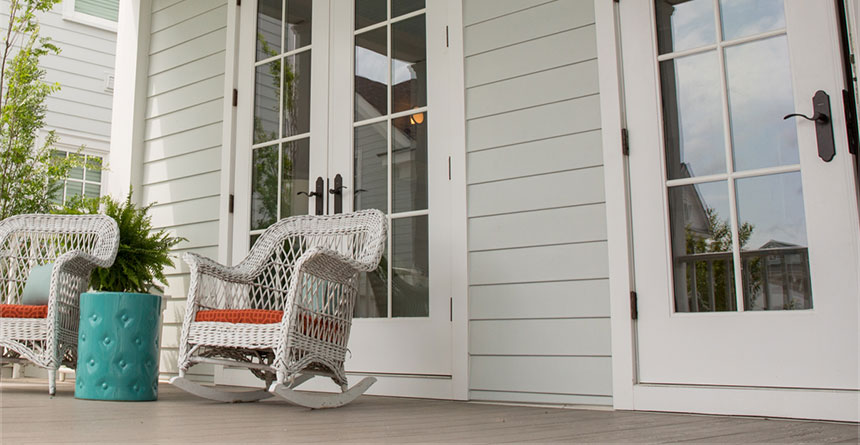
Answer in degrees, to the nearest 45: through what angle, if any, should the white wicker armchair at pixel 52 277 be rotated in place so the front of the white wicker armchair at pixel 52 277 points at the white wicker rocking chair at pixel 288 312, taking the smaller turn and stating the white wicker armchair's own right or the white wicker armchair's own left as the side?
approximately 90° to the white wicker armchair's own left

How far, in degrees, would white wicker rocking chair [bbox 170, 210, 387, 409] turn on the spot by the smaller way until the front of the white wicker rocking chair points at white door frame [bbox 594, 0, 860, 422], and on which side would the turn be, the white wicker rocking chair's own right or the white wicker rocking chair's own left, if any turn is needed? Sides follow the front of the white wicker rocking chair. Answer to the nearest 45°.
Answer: approximately 135° to the white wicker rocking chair's own left

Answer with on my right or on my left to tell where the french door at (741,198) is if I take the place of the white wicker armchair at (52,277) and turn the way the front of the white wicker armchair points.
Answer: on my left

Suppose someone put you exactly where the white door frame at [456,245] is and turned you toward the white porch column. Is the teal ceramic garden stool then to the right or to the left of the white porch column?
left

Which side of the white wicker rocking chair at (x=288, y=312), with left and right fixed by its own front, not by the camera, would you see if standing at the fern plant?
right

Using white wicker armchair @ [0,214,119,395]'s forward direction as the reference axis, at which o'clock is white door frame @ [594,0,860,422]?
The white door frame is roughly at 9 o'clock from the white wicker armchair.

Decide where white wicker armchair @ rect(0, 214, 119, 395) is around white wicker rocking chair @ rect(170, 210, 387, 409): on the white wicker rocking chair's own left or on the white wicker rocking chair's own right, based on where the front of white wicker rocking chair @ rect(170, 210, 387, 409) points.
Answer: on the white wicker rocking chair's own right

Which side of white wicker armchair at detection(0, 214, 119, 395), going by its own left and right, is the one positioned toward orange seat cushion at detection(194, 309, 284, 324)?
left

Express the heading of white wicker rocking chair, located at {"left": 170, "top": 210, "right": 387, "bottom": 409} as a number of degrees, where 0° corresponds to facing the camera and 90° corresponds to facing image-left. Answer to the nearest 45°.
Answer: approximately 45°

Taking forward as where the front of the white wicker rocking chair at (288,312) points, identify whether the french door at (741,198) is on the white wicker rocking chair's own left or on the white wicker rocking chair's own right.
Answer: on the white wicker rocking chair's own left

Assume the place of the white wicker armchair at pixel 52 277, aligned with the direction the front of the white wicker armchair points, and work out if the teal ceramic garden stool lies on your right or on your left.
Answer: on your left
